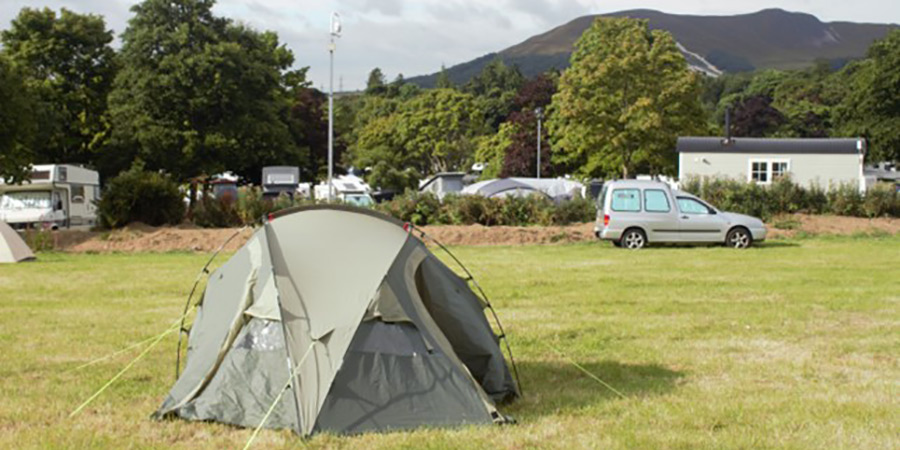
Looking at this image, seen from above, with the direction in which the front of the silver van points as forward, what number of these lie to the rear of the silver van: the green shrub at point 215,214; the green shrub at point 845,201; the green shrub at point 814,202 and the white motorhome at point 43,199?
2

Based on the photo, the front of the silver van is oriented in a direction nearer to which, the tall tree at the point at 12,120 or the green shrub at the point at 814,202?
the green shrub

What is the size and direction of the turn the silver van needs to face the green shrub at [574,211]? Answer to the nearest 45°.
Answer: approximately 135° to its left

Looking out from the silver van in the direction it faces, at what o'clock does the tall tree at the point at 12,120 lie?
The tall tree is roughly at 6 o'clock from the silver van.

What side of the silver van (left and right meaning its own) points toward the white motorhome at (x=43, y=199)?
back

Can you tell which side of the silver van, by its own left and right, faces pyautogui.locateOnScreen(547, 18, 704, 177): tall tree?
left

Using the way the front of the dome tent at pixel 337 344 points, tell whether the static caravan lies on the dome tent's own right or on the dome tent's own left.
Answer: on the dome tent's own left

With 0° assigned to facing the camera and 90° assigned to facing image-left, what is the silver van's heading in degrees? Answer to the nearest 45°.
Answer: approximately 270°

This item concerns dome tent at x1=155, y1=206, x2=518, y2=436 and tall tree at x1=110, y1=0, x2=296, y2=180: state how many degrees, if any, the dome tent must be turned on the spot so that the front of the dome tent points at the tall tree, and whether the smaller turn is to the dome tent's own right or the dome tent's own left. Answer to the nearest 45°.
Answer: approximately 135° to the dome tent's own left

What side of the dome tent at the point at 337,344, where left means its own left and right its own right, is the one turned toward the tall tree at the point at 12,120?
back

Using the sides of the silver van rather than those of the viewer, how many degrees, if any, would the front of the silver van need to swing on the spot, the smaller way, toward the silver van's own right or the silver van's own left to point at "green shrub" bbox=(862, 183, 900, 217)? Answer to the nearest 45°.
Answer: approximately 45° to the silver van's own left

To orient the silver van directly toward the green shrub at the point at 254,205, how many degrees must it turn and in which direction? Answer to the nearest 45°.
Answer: approximately 180°

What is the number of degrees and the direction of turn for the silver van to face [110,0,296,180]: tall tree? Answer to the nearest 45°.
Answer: approximately 135° to its left
